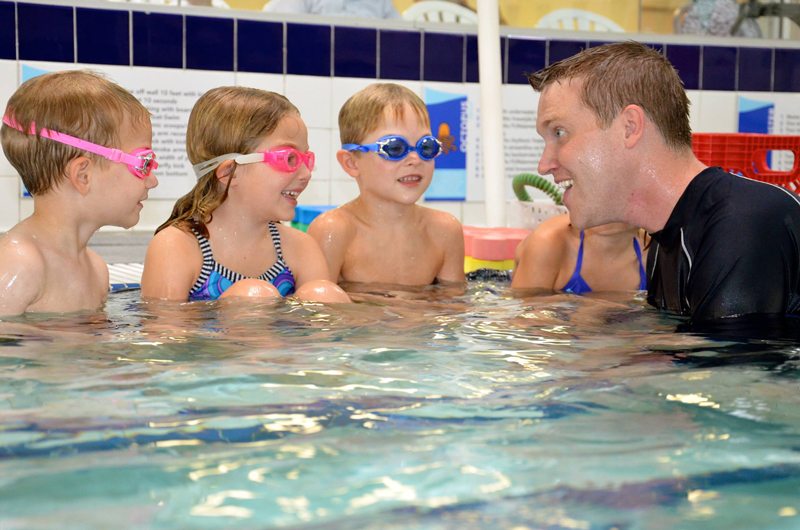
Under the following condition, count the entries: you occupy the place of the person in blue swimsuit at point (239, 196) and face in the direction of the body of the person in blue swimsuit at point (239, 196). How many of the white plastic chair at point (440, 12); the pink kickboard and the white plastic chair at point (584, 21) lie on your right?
0

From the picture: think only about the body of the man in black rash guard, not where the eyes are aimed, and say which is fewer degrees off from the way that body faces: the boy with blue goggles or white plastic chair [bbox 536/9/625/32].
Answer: the boy with blue goggles

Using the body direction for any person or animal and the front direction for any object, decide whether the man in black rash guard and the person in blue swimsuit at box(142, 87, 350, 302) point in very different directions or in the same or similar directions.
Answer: very different directions

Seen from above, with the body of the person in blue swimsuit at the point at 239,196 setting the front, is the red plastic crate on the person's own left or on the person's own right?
on the person's own left

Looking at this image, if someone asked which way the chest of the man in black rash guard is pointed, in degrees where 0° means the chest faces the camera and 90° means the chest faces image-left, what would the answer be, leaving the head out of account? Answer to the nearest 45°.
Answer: approximately 90°

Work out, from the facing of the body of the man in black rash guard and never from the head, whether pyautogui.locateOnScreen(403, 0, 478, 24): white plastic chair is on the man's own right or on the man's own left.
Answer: on the man's own right

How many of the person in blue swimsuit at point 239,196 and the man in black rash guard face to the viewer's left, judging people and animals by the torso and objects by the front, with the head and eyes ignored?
1

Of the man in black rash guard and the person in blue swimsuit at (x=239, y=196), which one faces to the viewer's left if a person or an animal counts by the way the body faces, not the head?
the man in black rash guard

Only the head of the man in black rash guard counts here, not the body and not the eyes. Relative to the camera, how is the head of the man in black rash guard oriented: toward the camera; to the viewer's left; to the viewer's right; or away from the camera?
to the viewer's left

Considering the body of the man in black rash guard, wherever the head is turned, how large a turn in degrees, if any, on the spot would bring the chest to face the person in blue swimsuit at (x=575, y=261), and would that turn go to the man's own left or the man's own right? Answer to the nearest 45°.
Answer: approximately 90° to the man's own right

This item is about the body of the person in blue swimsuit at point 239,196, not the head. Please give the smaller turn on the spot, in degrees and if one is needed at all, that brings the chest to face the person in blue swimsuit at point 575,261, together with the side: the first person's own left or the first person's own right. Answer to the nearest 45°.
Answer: approximately 45° to the first person's own left

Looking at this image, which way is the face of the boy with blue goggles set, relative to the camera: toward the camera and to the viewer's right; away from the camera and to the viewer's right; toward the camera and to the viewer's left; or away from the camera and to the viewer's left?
toward the camera and to the viewer's right

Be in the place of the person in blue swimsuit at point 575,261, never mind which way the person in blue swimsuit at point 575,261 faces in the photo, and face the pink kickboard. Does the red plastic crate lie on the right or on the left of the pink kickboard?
right

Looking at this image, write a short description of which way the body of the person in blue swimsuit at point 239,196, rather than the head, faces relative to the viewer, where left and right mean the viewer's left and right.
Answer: facing the viewer and to the right of the viewer
